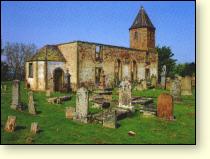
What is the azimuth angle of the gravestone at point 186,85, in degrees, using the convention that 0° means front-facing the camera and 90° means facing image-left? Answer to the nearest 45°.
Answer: approximately 0°

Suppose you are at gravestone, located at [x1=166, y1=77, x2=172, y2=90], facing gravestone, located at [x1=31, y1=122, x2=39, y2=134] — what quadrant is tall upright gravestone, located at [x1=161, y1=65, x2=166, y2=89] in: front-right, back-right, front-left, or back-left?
back-right

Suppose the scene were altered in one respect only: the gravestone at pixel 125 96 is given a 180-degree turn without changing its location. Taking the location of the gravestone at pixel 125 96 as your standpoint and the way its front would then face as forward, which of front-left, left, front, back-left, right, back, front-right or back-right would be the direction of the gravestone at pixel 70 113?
back-left

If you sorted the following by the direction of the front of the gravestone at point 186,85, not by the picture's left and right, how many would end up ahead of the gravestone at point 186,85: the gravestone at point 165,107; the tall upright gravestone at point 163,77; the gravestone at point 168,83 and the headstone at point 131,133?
2

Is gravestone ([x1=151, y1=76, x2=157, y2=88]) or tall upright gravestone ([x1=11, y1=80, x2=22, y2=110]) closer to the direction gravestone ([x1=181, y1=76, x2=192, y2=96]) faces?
the tall upright gravestone

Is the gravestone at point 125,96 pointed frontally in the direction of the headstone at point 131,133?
yes

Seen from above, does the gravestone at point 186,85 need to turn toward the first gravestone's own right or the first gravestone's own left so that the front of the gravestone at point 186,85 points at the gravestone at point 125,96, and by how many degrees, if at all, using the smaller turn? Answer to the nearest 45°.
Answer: approximately 45° to the first gravestone's own right

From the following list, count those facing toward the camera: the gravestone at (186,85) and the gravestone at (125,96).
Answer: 2

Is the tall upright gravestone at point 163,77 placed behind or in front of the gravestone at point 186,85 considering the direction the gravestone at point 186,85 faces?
behind

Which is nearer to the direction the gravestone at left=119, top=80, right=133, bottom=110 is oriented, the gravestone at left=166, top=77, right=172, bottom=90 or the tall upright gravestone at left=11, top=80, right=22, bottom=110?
the tall upright gravestone

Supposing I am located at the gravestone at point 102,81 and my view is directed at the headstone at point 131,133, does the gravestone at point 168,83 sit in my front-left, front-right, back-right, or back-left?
front-left

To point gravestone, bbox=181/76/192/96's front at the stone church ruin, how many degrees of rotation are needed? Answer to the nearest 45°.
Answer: approximately 90° to its right

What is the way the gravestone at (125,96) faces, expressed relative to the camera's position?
facing the viewer

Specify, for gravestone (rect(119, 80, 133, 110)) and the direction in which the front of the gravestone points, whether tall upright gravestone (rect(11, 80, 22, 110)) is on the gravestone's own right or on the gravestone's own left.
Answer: on the gravestone's own right

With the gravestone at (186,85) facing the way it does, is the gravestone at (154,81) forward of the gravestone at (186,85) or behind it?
behind

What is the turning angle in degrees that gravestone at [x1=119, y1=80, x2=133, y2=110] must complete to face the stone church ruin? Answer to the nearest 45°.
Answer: approximately 180°

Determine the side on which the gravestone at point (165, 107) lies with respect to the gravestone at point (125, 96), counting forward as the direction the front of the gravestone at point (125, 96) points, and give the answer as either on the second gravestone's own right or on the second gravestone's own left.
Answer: on the second gravestone's own left

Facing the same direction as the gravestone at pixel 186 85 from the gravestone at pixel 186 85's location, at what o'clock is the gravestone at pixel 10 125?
the gravestone at pixel 10 125 is roughly at 1 o'clock from the gravestone at pixel 186 85.
